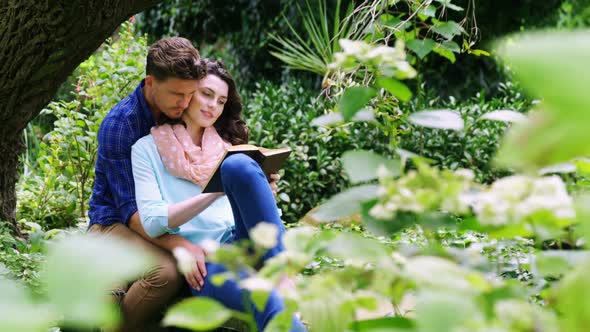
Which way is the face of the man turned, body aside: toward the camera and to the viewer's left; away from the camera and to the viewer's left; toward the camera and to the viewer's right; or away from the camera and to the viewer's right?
toward the camera and to the viewer's right

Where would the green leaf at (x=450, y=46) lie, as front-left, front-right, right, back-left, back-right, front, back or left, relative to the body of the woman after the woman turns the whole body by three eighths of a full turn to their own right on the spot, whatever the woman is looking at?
back

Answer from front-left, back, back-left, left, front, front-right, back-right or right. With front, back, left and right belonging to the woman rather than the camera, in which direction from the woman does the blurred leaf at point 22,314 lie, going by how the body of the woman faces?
front-right

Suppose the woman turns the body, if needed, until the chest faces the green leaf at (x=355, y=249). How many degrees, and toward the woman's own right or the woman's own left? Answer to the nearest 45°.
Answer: approximately 45° to the woman's own right

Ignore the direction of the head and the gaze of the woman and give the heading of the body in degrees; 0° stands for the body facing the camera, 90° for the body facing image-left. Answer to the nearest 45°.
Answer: approximately 315°

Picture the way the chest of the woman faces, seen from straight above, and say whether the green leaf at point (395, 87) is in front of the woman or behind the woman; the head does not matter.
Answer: in front

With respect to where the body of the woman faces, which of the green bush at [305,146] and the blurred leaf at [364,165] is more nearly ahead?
the blurred leaf

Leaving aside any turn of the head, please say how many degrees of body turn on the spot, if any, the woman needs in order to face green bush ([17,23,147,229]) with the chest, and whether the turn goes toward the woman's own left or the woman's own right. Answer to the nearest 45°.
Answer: approximately 180°

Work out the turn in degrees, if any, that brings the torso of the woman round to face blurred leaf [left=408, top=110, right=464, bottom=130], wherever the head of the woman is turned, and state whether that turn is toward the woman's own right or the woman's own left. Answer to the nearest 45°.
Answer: approximately 45° to the woman's own right

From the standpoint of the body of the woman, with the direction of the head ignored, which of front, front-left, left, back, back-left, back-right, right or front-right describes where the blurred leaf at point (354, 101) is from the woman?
front-right

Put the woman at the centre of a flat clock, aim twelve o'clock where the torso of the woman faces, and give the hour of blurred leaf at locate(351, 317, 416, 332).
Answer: The blurred leaf is roughly at 1 o'clock from the woman.
